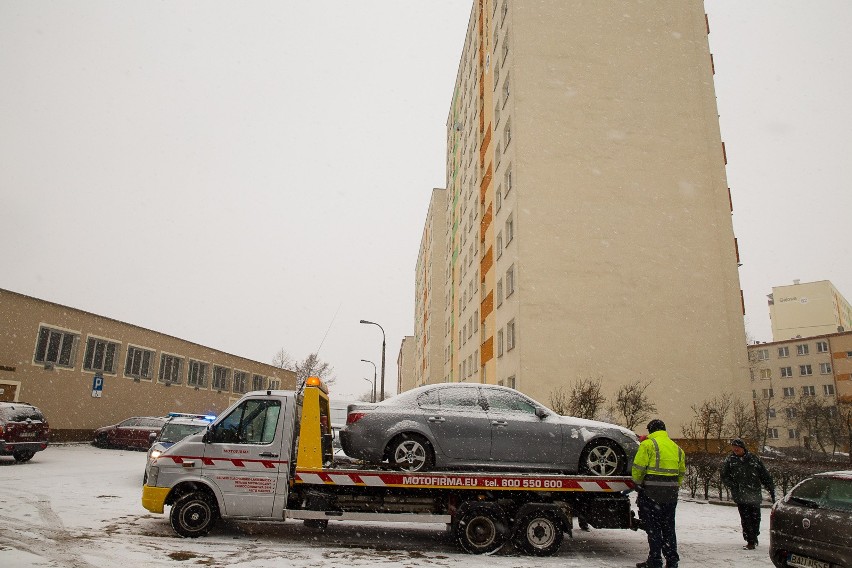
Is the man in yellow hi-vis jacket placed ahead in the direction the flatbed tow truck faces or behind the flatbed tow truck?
behind

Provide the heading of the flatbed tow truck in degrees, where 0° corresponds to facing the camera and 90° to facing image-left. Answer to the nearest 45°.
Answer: approximately 90°

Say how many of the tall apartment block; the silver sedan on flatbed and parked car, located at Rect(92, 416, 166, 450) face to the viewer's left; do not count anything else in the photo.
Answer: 2

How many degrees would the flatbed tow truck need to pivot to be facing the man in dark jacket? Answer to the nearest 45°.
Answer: approximately 180°

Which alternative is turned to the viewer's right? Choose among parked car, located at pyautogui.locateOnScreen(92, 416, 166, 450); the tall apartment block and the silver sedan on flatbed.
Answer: the silver sedan on flatbed

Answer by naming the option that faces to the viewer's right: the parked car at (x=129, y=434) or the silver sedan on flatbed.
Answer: the silver sedan on flatbed

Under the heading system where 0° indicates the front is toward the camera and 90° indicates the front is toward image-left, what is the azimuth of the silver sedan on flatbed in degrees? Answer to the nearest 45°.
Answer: approximately 270°

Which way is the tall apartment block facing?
to the viewer's left

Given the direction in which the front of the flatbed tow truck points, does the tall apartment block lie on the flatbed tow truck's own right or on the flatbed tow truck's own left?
on the flatbed tow truck's own right

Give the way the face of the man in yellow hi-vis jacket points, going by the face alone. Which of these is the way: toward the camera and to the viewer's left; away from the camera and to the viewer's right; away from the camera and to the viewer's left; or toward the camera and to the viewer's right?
away from the camera and to the viewer's left

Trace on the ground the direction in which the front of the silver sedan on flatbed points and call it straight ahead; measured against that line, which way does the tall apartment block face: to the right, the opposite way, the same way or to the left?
the opposite way

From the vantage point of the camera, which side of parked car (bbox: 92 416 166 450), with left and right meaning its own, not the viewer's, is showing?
left
